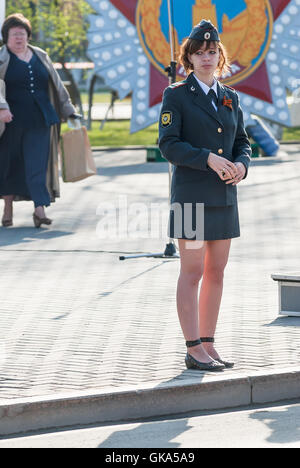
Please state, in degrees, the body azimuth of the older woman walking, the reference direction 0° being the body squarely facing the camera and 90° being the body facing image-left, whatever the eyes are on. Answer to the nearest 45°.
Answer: approximately 0°
